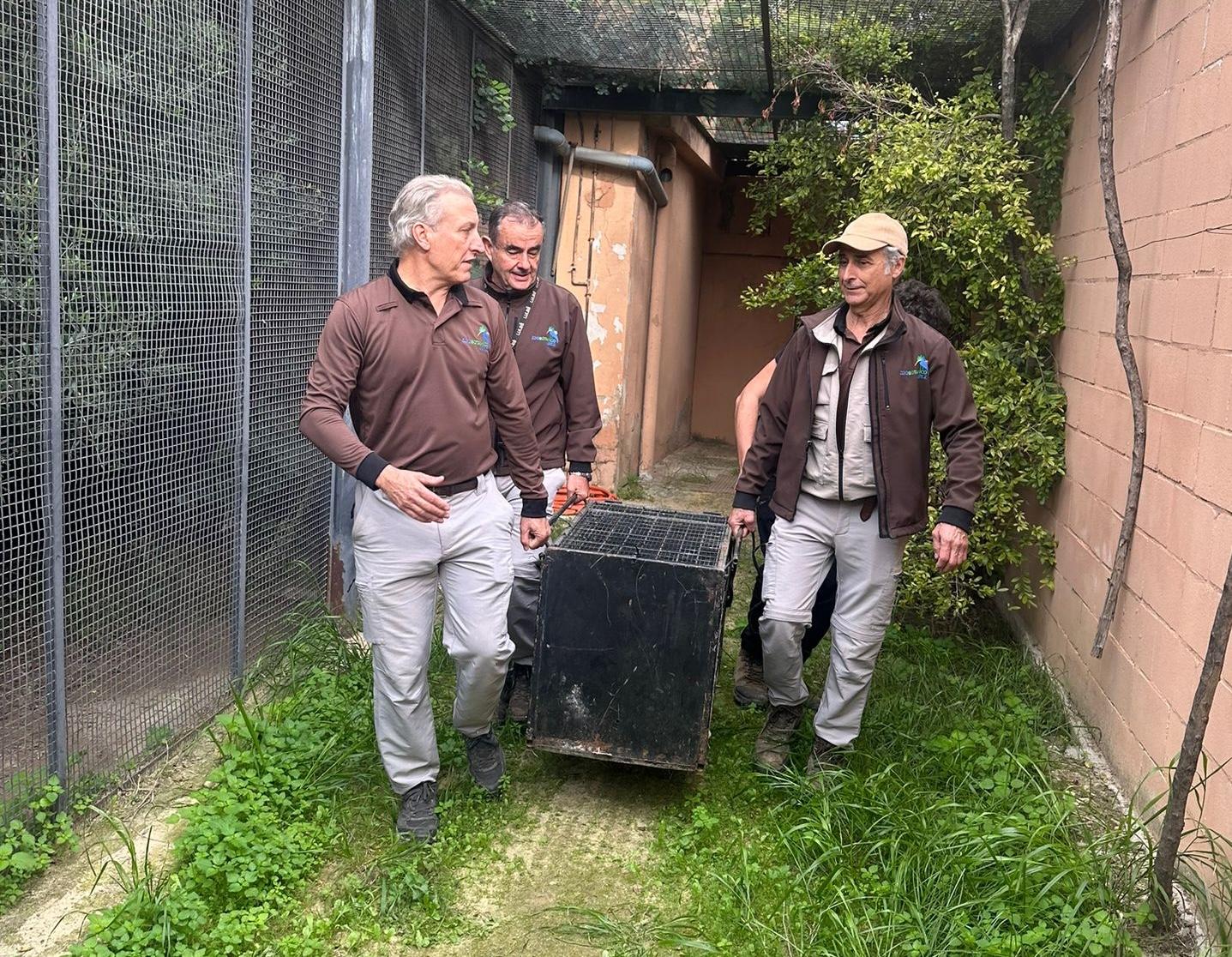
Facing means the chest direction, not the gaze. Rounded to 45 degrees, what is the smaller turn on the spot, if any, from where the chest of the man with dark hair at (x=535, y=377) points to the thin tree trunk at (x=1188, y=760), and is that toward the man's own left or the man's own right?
approximately 45° to the man's own left

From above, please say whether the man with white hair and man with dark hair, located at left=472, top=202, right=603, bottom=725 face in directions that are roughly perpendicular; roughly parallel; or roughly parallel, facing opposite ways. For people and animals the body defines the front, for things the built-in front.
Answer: roughly parallel

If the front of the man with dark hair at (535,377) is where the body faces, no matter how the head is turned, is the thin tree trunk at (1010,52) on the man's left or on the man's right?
on the man's left

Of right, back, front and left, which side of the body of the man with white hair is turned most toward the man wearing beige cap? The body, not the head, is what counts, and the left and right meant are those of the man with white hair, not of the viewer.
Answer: left

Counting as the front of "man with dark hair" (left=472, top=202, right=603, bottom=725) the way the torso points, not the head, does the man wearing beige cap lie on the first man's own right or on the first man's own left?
on the first man's own left

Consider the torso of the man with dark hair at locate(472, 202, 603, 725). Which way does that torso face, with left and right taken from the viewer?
facing the viewer

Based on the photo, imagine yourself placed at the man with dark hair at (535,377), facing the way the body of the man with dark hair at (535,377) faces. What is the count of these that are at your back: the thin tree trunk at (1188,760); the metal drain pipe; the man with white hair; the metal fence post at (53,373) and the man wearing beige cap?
1

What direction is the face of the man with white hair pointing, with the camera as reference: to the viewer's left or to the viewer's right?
to the viewer's right

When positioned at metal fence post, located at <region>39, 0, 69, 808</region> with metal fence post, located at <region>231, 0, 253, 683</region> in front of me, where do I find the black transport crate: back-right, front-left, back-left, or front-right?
front-right

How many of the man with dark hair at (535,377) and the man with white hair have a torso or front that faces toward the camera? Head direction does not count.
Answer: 2

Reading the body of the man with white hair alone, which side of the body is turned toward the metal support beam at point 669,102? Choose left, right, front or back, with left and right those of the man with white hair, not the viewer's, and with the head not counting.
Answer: back

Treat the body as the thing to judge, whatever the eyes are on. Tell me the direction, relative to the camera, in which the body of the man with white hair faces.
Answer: toward the camera

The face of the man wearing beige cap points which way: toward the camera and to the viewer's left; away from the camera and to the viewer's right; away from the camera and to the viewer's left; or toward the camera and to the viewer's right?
toward the camera and to the viewer's left
